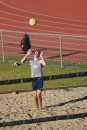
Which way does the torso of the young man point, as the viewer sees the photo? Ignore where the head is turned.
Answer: toward the camera
